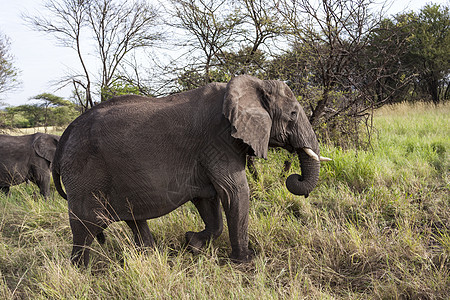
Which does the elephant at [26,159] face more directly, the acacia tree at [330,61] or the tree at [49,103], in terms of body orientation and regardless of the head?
the acacia tree

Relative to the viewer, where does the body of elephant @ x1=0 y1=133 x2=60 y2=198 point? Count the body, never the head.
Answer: to the viewer's right

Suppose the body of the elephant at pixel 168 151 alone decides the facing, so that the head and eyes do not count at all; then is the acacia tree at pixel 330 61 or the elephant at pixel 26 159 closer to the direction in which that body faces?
the acacia tree

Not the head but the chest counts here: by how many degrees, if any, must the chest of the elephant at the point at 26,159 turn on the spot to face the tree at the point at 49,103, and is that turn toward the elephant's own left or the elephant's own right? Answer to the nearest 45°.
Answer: approximately 90° to the elephant's own left

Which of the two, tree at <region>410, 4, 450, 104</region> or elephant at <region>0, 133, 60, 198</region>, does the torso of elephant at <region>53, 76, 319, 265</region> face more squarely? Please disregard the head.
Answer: the tree

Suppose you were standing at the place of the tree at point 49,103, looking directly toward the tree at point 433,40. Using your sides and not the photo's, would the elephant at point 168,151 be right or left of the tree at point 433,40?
right

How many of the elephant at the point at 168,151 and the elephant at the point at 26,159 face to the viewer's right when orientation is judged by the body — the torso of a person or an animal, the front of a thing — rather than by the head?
2

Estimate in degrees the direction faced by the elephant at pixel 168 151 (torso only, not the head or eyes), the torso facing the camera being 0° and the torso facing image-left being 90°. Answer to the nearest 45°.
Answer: approximately 270°

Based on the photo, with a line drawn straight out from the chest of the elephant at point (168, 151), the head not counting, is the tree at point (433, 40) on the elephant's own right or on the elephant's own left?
on the elephant's own left
